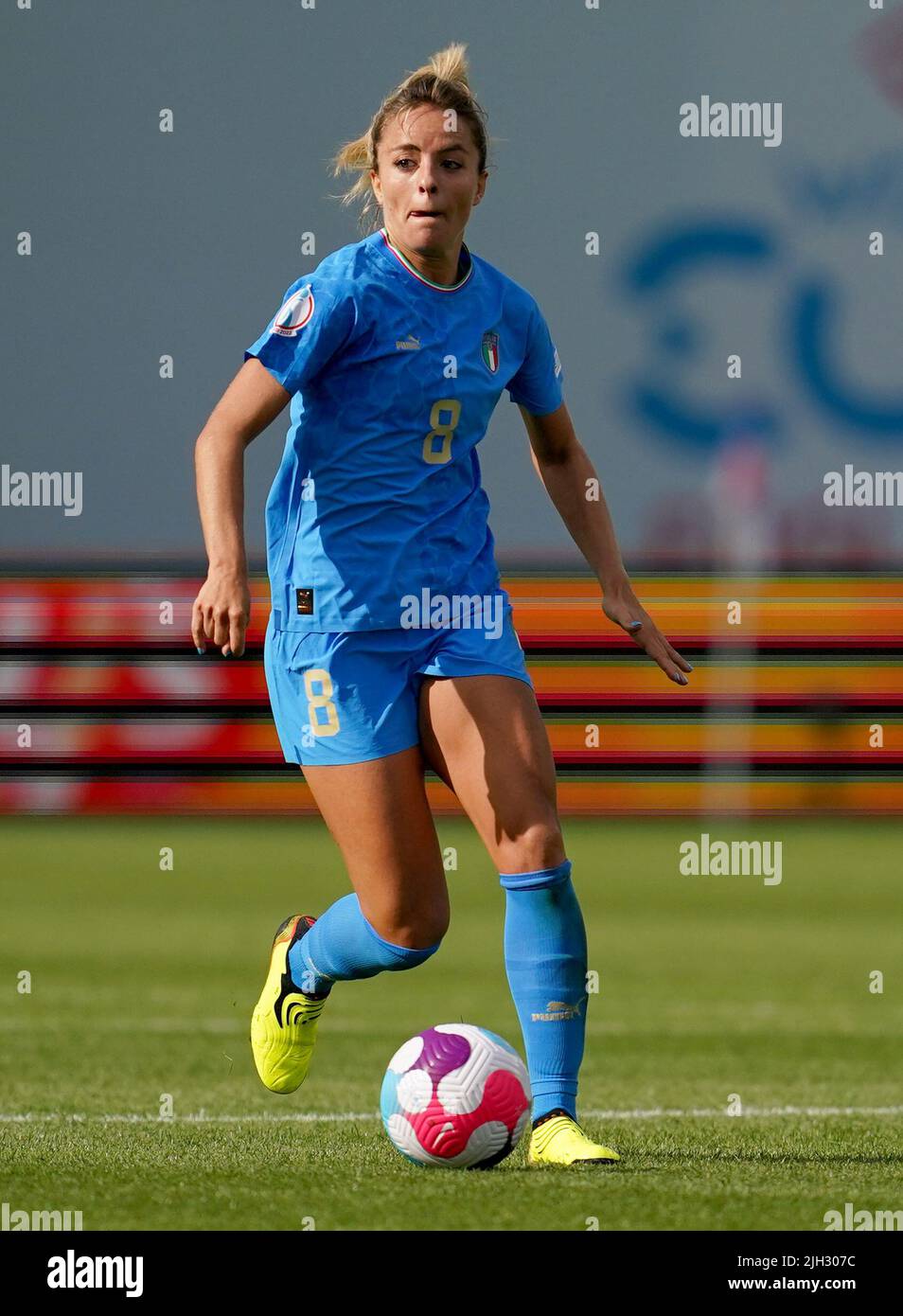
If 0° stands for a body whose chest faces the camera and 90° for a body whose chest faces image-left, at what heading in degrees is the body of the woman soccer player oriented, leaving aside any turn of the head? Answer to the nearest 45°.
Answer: approximately 315°
